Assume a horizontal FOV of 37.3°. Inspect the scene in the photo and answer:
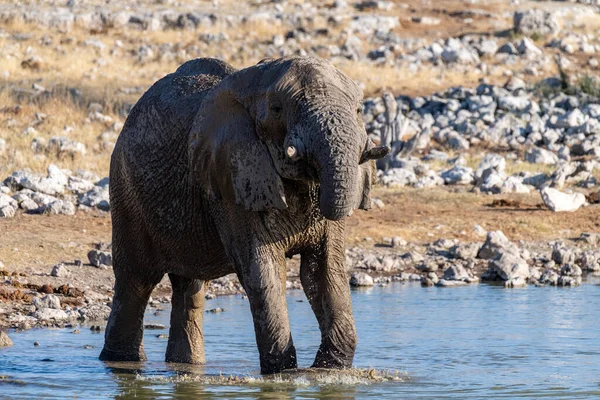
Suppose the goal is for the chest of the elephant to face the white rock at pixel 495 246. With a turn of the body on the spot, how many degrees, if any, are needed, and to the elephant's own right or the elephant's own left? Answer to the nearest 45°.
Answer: approximately 90° to the elephant's own left

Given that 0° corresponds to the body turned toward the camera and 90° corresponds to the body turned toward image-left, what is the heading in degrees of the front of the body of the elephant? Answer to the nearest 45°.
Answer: approximately 315°

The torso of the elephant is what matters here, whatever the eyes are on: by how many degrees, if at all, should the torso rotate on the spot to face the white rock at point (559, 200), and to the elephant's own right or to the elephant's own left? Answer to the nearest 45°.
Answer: approximately 90° to the elephant's own left

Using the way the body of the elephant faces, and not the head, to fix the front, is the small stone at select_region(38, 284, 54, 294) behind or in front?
behind

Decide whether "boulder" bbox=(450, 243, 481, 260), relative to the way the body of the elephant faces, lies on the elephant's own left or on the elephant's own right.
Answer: on the elephant's own left

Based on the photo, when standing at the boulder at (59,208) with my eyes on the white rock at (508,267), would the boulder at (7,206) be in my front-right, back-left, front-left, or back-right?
back-right

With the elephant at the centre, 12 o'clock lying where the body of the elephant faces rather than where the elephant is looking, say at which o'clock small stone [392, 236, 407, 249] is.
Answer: The small stone is roughly at 8 o'clock from the elephant.

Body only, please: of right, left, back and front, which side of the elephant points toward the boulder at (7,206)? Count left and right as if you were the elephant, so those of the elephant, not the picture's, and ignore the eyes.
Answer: back
